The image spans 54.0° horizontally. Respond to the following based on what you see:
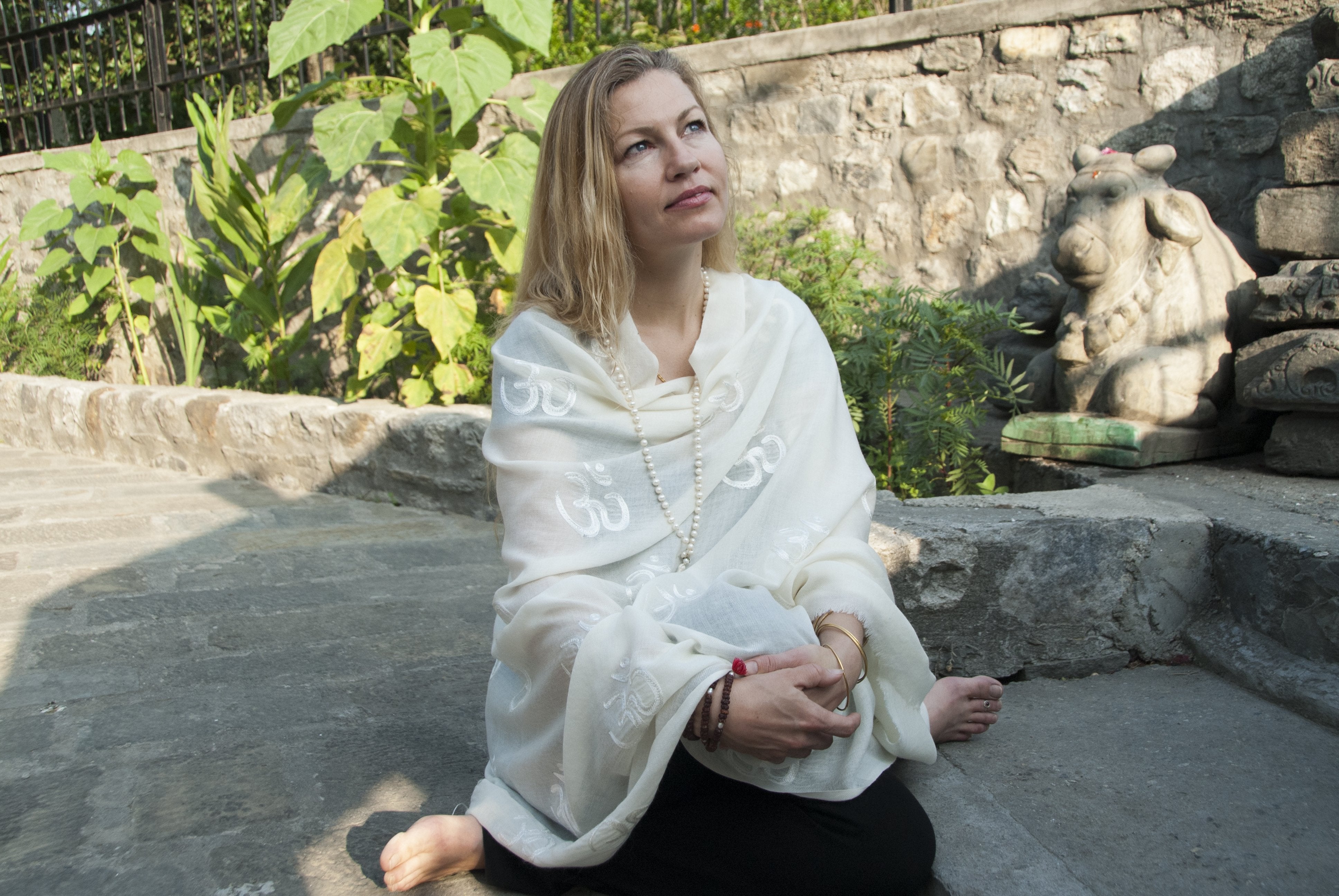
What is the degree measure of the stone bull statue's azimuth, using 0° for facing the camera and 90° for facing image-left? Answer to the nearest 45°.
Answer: approximately 45°

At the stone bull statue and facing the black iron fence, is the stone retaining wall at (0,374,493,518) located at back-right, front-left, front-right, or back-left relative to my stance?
front-left

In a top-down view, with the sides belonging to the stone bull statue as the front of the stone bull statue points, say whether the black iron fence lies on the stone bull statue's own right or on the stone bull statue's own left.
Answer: on the stone bull statue's own right

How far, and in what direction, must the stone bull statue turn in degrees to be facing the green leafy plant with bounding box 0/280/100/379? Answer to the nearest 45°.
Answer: approximately 45° to its right

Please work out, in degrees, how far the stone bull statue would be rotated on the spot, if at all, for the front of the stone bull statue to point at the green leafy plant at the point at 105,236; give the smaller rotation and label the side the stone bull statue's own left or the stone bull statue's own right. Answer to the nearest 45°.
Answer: approximately 45° to the stone bull statue's own right

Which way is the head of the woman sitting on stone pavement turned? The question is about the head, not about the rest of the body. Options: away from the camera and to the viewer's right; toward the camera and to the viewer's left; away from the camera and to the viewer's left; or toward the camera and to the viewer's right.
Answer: toward the camera and to the viewer's right
